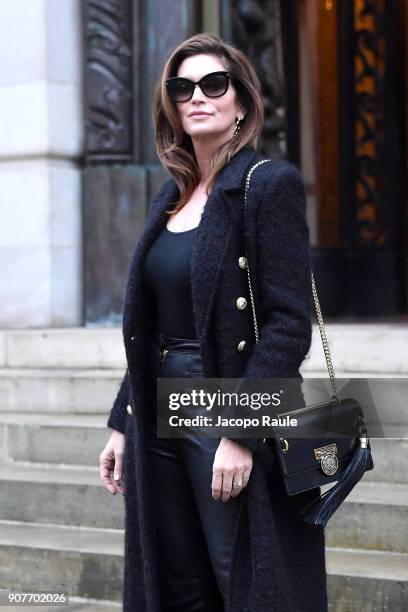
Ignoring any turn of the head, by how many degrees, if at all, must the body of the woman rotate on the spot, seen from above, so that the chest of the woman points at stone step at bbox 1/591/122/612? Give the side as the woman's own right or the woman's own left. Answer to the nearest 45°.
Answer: approximately 135° to the woman's own right

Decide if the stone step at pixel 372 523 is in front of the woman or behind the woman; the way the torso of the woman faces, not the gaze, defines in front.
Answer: behind

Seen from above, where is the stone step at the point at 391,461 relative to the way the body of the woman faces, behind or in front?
behind

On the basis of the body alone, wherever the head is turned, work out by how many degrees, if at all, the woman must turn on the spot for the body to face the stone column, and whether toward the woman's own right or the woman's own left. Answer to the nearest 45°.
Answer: approximately 135° to the woman's own right

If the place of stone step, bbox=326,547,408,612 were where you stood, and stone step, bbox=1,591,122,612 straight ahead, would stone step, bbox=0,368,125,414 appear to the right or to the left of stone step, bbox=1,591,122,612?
right

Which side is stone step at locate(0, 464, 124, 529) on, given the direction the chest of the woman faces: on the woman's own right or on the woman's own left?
on the woman's own right

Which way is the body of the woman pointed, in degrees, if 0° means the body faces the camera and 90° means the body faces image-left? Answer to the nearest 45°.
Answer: approximately 45°

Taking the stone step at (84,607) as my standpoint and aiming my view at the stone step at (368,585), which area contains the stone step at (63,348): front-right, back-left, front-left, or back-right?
back-left
